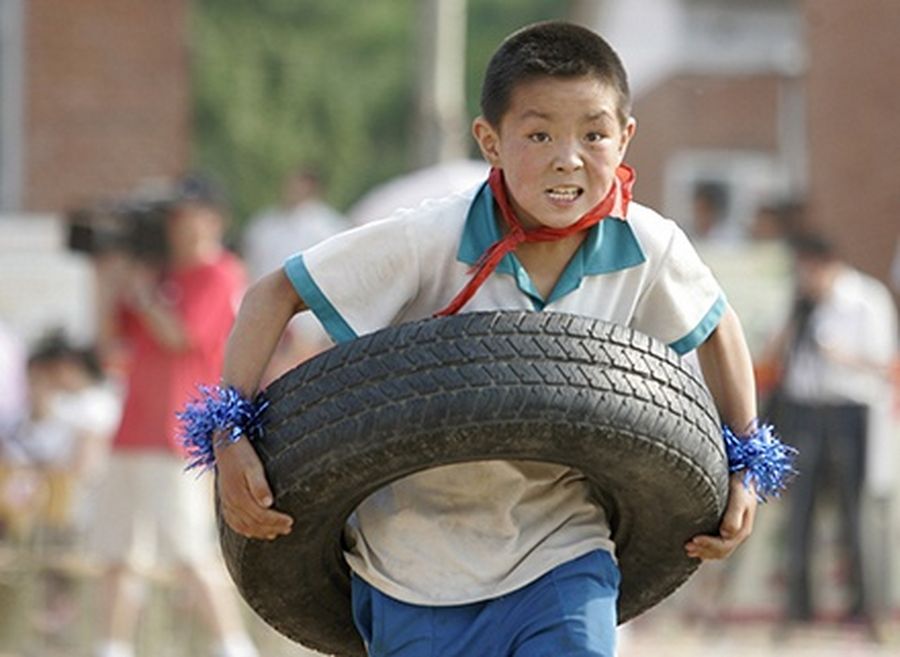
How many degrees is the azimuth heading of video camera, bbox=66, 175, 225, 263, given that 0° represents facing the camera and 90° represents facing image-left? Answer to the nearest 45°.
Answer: approximately 90°

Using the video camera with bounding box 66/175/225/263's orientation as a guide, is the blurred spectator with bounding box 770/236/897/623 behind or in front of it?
behind

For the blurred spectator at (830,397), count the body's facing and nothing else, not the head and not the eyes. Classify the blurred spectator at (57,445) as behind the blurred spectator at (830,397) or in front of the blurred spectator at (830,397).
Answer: in front

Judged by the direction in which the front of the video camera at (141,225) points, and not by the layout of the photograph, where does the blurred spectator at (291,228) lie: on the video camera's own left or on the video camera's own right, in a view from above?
on the video camera's own right

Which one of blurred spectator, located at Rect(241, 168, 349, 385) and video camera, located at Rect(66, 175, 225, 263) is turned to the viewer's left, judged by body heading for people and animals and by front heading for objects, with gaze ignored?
the video camera
